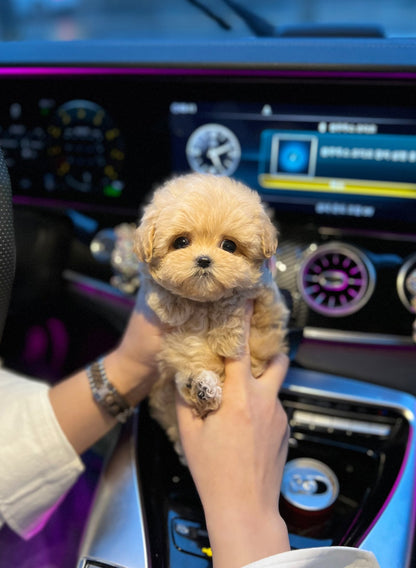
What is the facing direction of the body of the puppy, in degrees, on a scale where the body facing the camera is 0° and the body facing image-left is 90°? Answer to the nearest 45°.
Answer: approximately 0°
